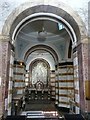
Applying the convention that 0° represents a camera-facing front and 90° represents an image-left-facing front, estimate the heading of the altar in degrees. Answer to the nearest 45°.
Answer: approximately 0°
